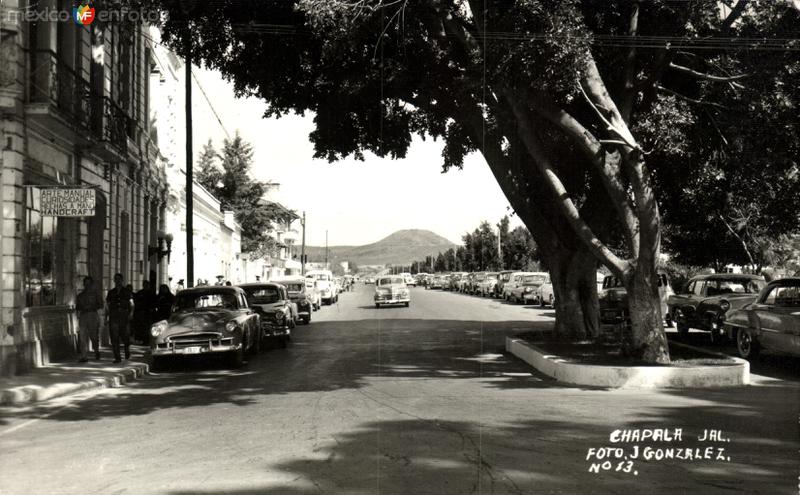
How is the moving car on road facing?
toward the camera

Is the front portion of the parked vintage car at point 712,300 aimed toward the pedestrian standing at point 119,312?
yes

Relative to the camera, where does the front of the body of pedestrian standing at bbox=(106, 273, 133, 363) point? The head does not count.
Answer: toward the camera

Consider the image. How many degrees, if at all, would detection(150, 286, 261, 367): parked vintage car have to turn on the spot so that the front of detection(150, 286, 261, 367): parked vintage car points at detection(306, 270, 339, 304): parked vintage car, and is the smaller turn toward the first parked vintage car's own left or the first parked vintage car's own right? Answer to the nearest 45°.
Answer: approximately 135° to the first parked vintage car's own right

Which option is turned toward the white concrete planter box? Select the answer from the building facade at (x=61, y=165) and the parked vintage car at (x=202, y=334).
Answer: the building facade

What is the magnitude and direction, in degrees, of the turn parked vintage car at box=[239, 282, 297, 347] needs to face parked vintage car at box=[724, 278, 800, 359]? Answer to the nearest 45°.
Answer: approximately 90° to its left

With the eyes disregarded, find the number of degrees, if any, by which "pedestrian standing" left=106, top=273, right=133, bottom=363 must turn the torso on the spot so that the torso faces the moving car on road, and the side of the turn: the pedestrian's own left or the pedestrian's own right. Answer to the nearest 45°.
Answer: approximately 135° to the pedestrian's own left

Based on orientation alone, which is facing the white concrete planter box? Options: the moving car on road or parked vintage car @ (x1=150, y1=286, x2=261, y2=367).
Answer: the moving car on road

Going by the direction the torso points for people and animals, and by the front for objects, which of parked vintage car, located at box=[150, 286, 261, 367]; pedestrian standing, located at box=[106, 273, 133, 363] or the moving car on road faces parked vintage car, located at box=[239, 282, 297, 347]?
the moving car on road

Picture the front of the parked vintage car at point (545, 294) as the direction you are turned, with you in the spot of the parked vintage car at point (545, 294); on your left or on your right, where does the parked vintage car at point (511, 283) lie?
on your right

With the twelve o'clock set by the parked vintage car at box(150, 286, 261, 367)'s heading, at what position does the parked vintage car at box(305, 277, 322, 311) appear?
the parked vintage car at box(305, 277, 322, 311) is roughly at 5 o'clock from the parked vintage car at box(150, 286, 261, 367).

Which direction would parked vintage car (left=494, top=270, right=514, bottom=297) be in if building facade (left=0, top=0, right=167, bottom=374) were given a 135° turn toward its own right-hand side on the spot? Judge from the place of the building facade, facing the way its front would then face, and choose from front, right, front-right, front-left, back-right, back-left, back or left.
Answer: back-right

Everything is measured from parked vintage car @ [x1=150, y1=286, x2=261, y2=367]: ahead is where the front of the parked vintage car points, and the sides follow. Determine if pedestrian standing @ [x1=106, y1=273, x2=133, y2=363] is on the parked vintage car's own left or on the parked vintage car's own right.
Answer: on the parked vintage car's own right

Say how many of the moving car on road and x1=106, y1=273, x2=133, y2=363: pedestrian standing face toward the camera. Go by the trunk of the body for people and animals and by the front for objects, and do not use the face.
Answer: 2
